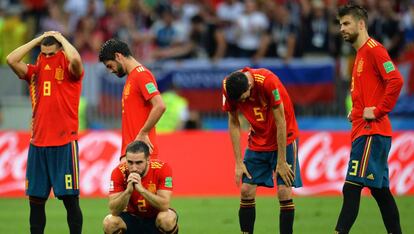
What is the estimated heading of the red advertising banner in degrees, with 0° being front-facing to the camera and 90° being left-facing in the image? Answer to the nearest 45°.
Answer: approximately 0°

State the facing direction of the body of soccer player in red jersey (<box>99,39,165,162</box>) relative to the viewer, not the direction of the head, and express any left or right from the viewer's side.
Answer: facing to the left of the viewer

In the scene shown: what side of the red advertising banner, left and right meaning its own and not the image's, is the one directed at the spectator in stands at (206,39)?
back

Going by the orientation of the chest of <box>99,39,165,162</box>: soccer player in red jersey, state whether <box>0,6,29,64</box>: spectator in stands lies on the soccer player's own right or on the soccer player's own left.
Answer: on the soccer player's own right

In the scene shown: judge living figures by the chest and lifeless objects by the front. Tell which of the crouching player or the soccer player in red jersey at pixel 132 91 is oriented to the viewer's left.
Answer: the soccer player in red jersey

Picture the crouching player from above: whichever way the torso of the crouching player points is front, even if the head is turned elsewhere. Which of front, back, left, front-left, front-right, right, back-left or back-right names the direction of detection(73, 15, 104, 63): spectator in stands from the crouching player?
back

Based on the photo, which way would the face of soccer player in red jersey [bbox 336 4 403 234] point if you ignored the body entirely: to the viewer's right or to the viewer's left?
to the viewer's left

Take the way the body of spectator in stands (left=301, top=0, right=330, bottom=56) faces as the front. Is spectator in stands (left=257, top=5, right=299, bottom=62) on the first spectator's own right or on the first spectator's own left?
on the first spectator's own right

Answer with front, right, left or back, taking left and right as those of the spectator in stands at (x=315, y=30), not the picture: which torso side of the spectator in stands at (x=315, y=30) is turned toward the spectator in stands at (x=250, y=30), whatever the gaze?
right
